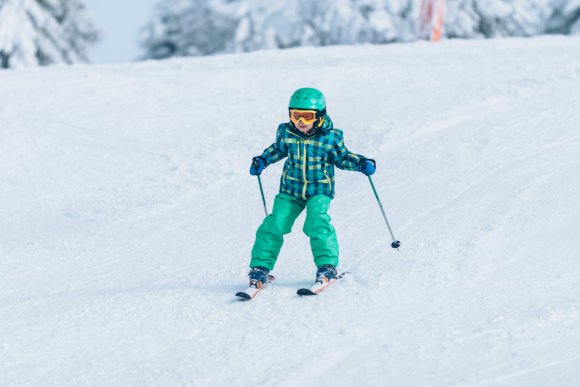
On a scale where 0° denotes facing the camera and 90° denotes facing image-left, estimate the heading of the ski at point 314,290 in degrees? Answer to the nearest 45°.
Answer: approximately 45°

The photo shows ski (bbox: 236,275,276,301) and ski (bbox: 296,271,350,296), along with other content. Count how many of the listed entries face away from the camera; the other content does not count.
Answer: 0

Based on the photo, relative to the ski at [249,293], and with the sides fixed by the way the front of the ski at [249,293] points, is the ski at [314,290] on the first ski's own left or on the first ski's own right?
on the first ski's own left

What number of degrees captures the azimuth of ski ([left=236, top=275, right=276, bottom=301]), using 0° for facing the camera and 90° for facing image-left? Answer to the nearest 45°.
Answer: approximately 45°

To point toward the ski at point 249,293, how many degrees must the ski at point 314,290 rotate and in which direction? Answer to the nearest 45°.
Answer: approximately 45° to its right
